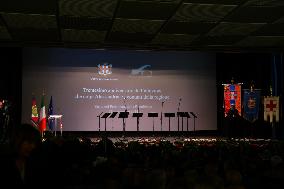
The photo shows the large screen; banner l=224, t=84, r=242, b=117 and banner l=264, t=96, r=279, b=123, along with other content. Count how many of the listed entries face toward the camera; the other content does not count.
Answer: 3

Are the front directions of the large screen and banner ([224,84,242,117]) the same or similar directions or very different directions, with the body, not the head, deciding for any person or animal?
same or similar directions

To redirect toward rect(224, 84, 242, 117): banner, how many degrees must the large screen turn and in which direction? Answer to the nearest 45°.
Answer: approximately 90° to its left

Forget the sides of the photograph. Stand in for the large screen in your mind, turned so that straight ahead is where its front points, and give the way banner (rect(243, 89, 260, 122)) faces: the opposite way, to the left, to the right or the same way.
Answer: the same way

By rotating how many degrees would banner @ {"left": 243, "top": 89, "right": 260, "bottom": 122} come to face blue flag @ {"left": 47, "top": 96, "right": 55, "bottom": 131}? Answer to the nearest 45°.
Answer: approximately 90° to its right

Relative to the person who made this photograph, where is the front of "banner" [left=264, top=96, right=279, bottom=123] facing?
facing the viewer

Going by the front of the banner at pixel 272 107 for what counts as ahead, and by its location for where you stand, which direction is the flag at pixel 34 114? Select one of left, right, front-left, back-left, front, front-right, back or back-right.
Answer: right

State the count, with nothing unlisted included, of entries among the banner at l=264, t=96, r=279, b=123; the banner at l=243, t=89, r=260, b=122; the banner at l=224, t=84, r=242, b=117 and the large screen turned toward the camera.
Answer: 4

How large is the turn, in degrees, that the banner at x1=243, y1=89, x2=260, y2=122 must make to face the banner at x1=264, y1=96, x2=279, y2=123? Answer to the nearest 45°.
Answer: approximately 45° to its left

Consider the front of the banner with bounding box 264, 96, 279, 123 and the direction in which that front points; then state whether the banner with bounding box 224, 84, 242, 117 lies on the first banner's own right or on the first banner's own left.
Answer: on the first banner's own right

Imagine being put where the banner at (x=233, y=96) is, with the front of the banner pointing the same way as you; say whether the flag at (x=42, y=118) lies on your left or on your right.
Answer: on your right

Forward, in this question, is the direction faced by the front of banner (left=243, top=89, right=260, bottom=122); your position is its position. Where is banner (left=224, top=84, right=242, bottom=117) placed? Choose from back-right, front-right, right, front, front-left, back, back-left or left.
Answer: back-right

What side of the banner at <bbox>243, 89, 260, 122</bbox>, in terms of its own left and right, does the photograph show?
front

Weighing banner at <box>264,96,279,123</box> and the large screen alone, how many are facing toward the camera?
2

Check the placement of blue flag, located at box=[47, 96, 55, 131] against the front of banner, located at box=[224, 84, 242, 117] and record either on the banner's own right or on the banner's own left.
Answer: on the banner's own right
